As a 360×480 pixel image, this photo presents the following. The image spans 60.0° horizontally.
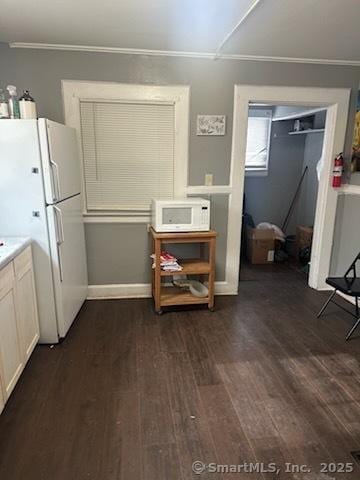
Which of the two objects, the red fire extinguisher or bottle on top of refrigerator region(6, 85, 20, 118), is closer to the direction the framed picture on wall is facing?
the bottle on top of refrigerator

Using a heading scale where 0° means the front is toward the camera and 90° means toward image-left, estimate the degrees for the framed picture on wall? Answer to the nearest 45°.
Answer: approximately 0°

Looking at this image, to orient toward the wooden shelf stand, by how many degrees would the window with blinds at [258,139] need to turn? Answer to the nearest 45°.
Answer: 0° — it already faces it

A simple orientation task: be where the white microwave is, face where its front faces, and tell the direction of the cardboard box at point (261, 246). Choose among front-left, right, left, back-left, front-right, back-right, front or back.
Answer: back-left
